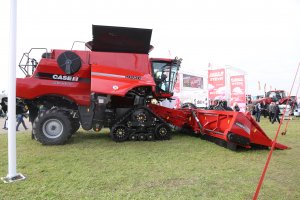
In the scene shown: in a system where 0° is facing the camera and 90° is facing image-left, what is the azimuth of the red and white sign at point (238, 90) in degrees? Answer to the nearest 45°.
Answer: approximately 0°

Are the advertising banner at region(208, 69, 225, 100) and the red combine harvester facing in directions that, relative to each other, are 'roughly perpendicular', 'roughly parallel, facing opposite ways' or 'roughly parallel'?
roughly perpendicular

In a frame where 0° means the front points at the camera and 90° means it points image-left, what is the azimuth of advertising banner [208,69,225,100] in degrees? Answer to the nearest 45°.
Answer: approximately 0°

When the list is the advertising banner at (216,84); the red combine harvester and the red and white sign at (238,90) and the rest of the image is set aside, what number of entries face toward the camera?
2

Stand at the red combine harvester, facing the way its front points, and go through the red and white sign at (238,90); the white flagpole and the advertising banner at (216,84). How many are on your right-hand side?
1

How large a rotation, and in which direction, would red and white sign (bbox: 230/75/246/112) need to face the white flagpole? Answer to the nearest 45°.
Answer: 0° — it already faces it

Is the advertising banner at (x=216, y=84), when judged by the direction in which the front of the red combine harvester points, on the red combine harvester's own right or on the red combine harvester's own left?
on the red combine harvester's own left

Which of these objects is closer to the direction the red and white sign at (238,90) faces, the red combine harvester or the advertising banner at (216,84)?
the red combine harvester

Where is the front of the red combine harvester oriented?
to the viewer's right

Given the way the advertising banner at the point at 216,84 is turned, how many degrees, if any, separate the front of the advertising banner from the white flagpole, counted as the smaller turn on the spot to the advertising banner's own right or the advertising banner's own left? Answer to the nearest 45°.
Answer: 0° — it already faces it

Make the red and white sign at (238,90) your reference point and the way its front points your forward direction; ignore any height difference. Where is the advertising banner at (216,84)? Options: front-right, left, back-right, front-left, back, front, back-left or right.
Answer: right
